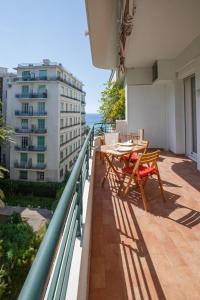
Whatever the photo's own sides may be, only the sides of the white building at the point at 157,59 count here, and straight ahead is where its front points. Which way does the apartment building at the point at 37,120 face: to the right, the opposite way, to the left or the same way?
to the left

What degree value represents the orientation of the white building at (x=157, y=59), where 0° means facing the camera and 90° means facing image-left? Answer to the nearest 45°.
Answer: approximately 90°

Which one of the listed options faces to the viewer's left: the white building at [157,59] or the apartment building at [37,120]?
the white building

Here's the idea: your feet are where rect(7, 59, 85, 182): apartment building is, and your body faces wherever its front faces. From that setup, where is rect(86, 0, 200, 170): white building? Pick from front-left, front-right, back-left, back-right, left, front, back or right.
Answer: front

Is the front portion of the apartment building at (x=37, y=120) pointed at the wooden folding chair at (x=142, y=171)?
yes

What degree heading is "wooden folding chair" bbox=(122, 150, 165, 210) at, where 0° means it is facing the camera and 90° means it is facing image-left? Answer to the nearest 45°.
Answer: approximately 135°

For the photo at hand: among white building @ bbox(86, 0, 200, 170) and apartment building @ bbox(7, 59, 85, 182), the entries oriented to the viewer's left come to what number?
1

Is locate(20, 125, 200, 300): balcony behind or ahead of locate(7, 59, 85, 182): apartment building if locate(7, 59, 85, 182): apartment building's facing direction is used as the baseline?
ahead

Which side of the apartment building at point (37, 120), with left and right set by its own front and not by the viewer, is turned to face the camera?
front
